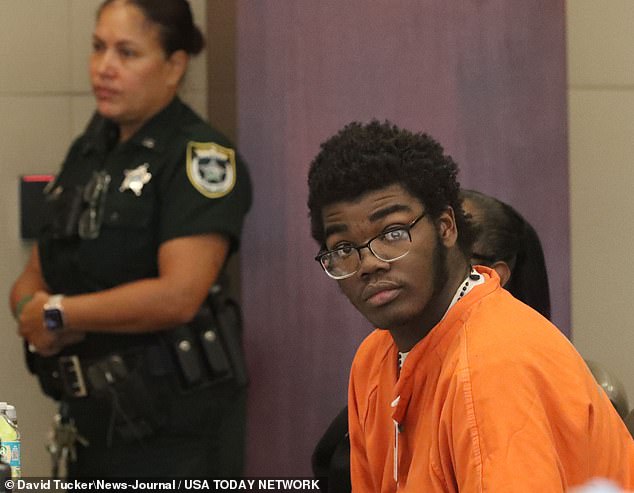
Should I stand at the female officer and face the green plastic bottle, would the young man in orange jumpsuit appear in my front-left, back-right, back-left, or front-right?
front-left

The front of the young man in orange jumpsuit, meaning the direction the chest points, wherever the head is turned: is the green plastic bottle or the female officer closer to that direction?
the green plastic bottle

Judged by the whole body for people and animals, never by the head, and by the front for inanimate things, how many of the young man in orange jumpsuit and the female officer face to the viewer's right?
0

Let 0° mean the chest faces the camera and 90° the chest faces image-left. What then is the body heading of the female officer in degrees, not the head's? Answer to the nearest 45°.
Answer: approximately 45°

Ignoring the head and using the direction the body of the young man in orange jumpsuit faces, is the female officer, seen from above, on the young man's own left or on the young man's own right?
on the young man's own right

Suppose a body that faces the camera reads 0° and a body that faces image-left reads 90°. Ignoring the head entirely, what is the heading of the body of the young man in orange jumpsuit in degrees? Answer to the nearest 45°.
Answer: approximately 45°

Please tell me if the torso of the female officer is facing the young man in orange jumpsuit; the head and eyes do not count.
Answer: no

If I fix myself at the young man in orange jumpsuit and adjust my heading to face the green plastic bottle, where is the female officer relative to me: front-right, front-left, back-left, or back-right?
front-right
